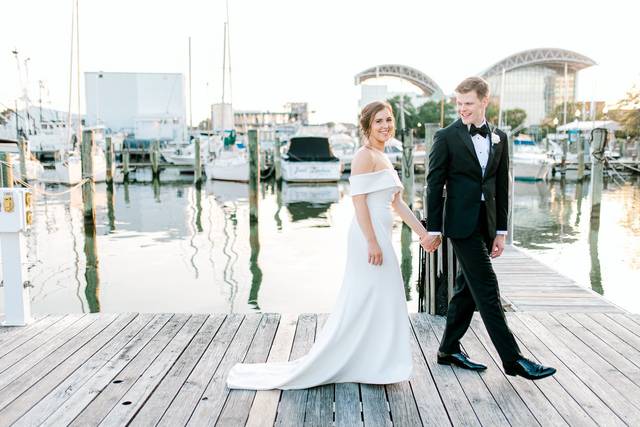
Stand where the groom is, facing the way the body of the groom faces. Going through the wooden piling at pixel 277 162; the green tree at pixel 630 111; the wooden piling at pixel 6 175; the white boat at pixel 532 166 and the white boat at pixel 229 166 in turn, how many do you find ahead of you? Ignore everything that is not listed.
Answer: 0

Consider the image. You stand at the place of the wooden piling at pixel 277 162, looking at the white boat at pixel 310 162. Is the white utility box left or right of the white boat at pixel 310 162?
right

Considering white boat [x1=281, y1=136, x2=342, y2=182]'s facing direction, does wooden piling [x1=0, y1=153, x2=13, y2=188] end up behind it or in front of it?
behind

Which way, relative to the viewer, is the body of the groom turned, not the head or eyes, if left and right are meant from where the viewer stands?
facing the viewer and to the right of the viewer

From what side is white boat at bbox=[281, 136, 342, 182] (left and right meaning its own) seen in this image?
back

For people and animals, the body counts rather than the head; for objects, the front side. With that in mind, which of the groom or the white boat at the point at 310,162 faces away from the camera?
the white boat

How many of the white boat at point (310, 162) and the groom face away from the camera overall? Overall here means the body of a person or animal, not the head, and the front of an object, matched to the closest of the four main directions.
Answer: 1

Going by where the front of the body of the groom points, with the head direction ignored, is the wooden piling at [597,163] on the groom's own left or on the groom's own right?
on the groom's own left

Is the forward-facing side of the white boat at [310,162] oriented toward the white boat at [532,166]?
no

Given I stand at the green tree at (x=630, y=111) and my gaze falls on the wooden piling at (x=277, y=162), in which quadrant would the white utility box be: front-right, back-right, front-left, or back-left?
front-left

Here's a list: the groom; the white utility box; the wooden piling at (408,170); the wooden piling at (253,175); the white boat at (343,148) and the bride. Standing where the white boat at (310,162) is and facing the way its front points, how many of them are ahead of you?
1

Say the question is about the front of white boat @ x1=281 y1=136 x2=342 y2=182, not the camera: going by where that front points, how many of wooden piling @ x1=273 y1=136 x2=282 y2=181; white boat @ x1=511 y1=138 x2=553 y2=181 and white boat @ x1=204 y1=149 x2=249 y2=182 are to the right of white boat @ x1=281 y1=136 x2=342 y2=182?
1

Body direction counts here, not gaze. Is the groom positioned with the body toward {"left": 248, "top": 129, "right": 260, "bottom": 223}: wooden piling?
no

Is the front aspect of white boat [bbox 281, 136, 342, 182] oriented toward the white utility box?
no

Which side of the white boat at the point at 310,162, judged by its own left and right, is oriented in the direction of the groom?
back
